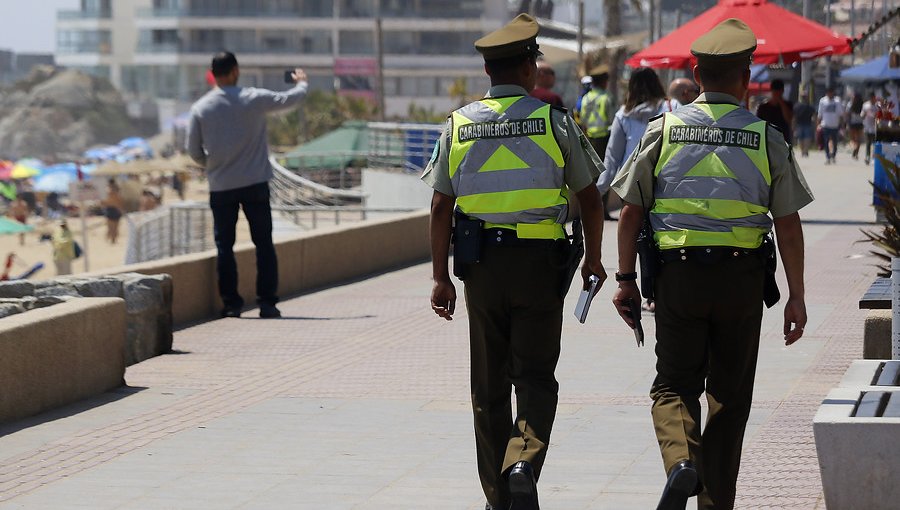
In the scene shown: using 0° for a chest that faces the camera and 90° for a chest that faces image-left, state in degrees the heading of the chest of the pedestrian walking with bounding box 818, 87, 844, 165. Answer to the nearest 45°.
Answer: approximately 0°

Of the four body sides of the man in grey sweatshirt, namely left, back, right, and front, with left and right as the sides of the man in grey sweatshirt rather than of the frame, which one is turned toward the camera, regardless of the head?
back

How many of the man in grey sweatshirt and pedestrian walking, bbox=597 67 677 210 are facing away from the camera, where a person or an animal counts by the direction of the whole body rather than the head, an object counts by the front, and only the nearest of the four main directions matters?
2

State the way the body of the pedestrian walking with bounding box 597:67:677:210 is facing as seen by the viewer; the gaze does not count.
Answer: away from the camera

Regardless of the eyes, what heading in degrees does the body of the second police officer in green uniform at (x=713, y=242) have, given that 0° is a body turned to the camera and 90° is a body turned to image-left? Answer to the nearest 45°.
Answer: approximately 180°

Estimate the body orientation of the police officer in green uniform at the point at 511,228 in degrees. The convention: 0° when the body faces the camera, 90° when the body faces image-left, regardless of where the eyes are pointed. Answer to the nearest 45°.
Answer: approximately 180°

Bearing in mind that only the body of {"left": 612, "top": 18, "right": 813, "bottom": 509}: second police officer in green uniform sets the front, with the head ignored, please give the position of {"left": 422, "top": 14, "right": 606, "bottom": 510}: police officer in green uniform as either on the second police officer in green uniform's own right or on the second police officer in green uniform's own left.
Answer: on the second police officer in green uniform's own left

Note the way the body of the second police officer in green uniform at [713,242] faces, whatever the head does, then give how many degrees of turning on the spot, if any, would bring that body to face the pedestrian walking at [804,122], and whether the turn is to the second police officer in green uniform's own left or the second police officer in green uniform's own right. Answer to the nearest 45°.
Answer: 0° — they already face them
